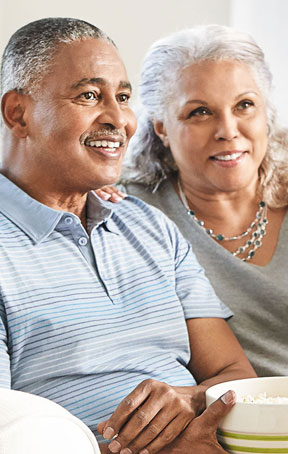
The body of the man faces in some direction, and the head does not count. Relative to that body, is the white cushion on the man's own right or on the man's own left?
on the man's own right

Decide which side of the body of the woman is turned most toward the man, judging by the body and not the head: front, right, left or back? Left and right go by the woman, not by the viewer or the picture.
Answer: right

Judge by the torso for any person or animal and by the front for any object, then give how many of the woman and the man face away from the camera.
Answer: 0

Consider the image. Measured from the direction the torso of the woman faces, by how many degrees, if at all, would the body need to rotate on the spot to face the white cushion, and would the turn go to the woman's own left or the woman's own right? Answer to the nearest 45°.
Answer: approximately 45° to the woman's own right

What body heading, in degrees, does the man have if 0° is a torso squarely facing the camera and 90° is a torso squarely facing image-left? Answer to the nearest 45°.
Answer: approximately 315°

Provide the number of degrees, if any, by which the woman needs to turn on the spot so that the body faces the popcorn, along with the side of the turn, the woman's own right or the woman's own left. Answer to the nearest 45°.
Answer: approximately 45° to the woman's own right
